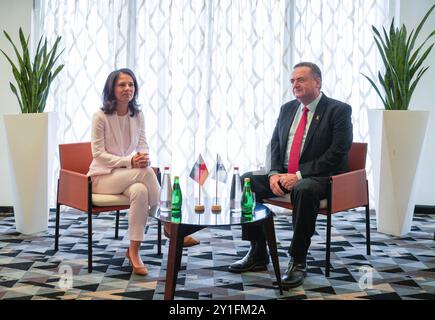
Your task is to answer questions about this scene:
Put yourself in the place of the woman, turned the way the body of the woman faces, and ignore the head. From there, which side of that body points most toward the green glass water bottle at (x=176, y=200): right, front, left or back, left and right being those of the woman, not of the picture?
front

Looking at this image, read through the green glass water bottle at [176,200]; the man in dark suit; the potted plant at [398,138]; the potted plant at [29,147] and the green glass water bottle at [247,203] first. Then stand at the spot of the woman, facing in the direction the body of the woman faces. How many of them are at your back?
1

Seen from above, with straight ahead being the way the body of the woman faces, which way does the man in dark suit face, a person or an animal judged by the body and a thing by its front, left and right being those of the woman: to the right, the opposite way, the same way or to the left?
to the right

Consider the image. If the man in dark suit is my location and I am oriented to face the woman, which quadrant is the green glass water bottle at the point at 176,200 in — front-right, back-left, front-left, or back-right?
front-left

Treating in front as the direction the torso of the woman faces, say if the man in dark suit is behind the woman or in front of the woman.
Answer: in front

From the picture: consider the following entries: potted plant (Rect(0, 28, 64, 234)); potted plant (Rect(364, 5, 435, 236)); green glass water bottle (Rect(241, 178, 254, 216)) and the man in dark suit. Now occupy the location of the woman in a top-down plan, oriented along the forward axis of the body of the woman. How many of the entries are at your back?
1

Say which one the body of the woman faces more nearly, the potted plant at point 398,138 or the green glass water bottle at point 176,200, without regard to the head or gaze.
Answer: the green glass water bottle

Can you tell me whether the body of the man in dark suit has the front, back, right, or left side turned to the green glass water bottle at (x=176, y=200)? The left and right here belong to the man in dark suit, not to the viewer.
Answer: front

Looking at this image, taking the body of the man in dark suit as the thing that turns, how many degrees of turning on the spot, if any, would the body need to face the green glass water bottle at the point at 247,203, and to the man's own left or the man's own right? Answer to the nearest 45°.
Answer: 0° — they already face it

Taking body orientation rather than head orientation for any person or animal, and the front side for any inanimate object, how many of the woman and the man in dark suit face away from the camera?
0

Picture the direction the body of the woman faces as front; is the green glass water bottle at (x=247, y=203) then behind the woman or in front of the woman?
in front

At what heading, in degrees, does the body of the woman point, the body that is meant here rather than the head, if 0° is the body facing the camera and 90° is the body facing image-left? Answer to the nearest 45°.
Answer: approximately 315°

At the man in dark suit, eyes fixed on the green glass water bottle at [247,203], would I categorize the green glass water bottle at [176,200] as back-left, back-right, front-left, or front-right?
front-right

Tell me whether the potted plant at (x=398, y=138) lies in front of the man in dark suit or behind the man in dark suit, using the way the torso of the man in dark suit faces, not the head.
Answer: behind

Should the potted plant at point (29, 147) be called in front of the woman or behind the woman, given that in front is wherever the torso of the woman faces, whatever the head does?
behind

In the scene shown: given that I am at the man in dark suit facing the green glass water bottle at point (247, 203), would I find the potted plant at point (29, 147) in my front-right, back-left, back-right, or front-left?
front-right

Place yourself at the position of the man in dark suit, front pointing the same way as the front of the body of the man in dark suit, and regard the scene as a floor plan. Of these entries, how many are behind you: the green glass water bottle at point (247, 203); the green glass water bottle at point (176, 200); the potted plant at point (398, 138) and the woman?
1

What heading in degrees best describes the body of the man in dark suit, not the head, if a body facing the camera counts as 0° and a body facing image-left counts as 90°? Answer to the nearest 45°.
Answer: approximately 45°
